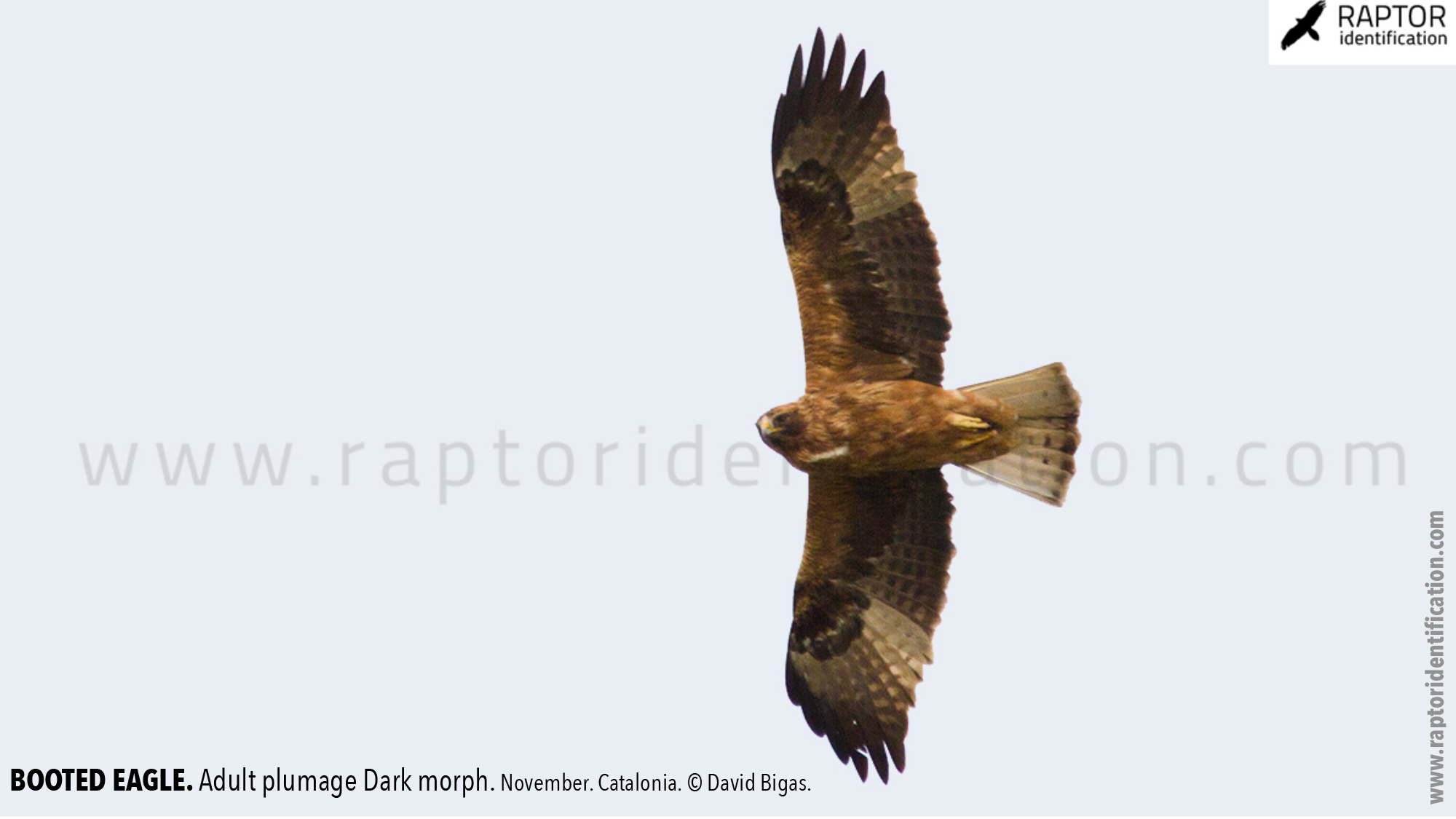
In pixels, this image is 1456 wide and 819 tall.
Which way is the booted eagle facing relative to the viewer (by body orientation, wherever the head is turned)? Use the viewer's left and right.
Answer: facing to the left of the viewer
